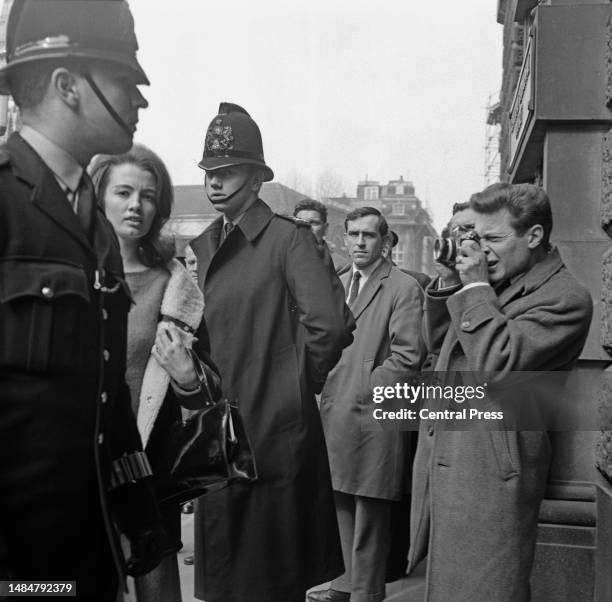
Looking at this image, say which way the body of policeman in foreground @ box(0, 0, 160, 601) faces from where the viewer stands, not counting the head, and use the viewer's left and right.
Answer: facing the viewer and to the right of the viewer

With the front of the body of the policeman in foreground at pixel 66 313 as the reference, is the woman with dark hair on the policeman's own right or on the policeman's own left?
on the policeman's own left

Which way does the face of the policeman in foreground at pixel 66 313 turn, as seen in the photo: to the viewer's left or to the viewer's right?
to the viewer's right

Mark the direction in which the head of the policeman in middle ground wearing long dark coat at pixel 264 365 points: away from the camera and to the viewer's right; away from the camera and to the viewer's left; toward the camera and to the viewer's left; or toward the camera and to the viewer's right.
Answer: toward the camera and to the viewer's left

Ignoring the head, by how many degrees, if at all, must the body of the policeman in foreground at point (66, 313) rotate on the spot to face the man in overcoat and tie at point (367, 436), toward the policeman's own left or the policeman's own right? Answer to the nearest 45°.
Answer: approximately 90° to the policeman's own left

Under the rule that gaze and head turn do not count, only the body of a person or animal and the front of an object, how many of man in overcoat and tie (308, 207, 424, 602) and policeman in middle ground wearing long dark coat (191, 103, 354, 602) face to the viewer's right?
0

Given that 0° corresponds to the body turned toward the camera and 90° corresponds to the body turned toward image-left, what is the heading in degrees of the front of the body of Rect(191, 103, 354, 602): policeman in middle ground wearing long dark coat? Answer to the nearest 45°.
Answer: approximately 45°

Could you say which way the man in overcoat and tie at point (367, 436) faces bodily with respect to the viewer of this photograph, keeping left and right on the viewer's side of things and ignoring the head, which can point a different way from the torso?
facing the viewer and to the left of the viewer

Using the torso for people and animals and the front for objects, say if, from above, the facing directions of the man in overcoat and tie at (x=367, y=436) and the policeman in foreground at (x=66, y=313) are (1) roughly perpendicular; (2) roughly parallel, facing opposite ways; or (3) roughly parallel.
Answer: roughly perpendicular

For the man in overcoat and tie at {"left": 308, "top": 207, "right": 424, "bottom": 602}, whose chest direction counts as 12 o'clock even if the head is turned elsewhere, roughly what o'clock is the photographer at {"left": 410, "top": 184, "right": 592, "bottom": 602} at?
The photographer is roughly at 10 o'clock from the man in overcoat and tie.
